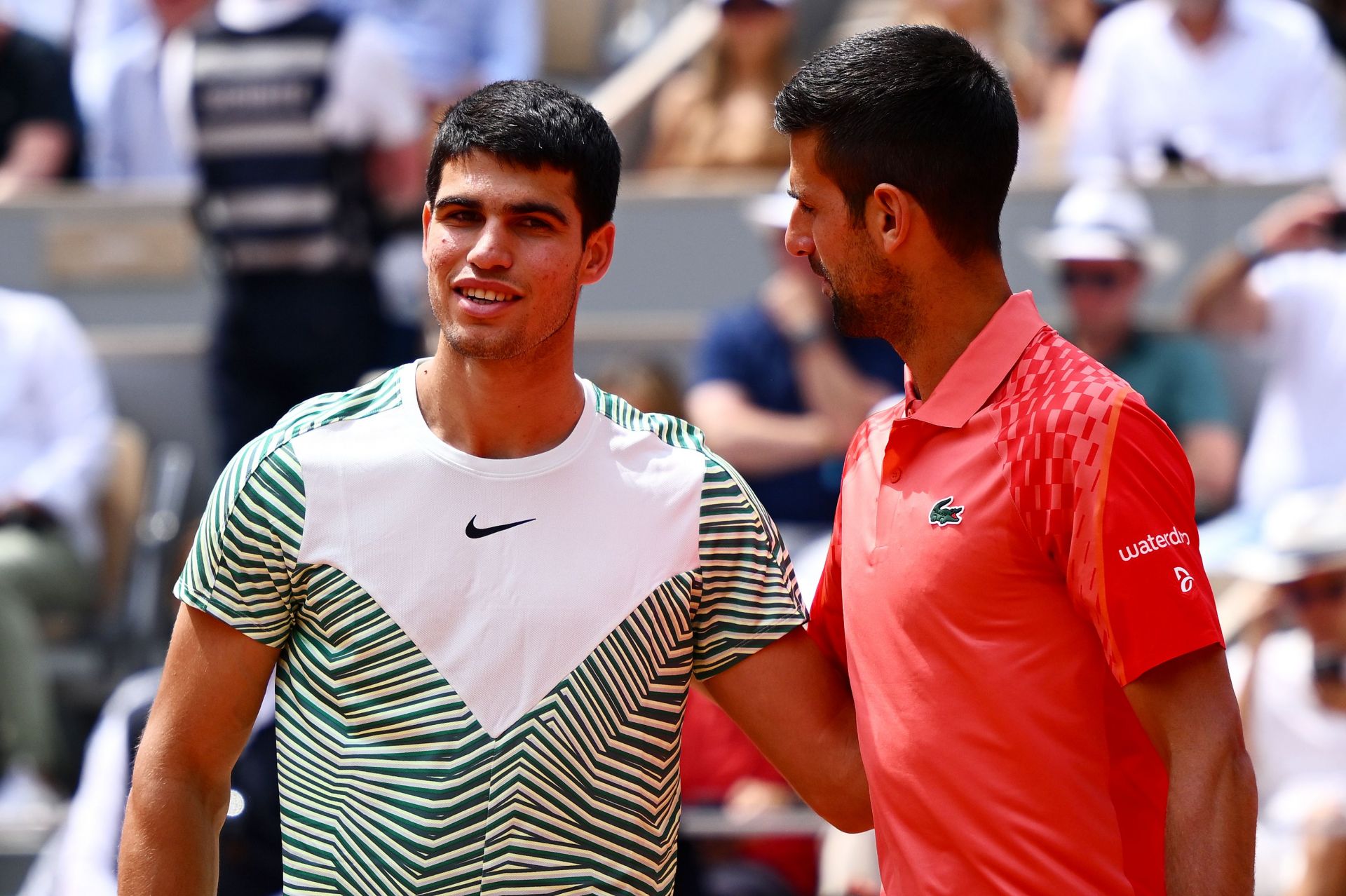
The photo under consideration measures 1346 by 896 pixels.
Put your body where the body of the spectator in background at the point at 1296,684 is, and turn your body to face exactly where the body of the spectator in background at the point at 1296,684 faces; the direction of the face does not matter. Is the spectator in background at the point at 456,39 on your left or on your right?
on your right

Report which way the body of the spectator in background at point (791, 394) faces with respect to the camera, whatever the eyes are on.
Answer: toward the camera

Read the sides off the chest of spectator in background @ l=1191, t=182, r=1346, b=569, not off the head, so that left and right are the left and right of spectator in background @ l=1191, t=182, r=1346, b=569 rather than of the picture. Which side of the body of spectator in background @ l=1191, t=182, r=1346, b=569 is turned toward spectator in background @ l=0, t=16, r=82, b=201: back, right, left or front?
right

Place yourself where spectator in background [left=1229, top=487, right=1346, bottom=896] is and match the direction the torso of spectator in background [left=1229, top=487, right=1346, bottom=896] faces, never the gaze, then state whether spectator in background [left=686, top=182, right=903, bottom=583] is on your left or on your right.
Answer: on your right

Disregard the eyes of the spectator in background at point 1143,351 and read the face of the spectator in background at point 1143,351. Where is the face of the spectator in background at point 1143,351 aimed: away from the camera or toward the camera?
toward the camera

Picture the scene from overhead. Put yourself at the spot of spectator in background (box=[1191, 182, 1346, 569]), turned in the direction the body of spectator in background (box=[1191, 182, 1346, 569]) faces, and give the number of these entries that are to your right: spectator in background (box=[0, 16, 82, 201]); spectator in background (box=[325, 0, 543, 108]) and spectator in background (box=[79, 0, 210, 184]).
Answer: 3

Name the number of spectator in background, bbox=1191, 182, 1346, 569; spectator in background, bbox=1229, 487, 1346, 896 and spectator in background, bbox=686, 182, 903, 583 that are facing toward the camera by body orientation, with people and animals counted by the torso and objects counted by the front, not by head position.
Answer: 3

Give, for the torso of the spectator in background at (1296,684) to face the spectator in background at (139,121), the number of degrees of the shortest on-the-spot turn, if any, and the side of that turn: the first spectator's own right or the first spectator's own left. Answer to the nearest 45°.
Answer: approximately 90° to the first spectator's own right

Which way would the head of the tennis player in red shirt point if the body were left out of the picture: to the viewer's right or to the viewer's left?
to the viewer's left

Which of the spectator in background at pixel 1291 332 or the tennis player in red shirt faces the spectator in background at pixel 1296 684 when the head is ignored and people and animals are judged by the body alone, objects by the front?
the spectator in background at pixel 1291 332

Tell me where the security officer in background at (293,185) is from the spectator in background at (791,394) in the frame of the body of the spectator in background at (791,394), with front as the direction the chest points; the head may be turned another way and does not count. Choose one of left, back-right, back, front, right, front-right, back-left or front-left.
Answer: right

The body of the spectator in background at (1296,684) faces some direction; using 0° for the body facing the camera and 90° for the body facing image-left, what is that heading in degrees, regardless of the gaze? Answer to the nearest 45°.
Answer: approximately 0°

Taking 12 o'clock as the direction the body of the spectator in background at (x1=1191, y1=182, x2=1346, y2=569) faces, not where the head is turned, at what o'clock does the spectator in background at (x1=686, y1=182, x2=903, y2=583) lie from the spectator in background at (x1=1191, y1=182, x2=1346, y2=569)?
the spectator in background at (x1=686, y1=182, x2=903, y2=583) is roughly at 2 o'clock from the spectator in background at (x1=1191, y1=182, x2=1346, y2=569).

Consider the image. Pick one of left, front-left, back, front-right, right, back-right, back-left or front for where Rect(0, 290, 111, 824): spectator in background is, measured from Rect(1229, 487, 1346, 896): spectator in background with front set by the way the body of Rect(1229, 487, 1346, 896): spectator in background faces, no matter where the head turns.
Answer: right

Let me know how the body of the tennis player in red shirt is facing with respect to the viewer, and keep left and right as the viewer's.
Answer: facing the viewer and to the left of the viewer

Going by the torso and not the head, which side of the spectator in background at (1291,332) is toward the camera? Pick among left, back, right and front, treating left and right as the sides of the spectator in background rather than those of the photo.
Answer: front

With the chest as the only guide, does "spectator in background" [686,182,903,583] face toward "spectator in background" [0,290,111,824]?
no

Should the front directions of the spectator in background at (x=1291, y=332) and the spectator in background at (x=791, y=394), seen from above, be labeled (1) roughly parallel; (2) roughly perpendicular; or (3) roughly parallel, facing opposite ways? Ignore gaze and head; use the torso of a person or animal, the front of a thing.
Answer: roughly parallel
